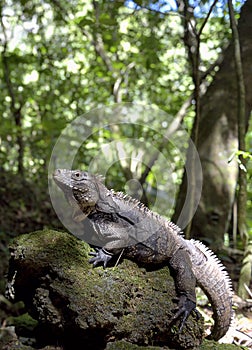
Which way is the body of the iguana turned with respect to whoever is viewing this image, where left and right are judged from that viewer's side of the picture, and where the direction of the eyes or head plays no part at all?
facing to the left of the viewer

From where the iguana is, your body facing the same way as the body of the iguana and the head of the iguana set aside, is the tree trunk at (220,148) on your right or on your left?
on your right
